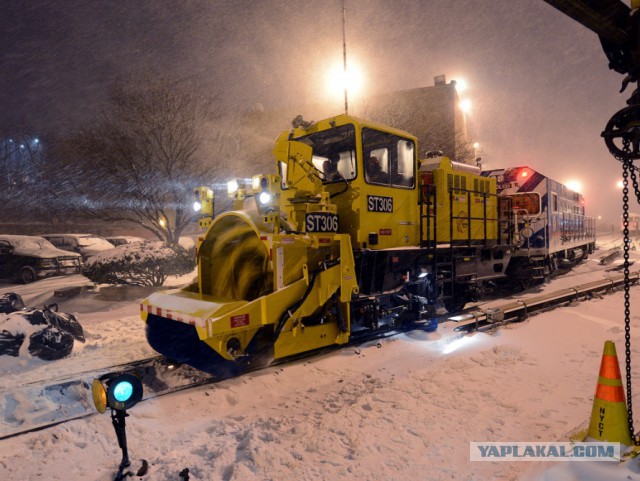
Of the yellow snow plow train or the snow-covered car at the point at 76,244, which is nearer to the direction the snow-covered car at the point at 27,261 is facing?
the yellow snow plow train

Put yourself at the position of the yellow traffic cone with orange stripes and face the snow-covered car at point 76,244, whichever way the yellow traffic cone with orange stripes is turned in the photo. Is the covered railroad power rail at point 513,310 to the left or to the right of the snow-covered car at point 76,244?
right

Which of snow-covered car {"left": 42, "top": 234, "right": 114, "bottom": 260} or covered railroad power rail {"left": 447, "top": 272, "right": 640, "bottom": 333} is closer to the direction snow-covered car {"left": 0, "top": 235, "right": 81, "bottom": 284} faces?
the covered railroad power rail

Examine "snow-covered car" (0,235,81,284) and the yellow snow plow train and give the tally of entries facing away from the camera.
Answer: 0

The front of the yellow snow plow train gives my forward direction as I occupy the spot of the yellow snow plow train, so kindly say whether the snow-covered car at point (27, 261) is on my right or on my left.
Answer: on my right

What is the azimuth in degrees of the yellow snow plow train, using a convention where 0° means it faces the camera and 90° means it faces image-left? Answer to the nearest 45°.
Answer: approximately 45°

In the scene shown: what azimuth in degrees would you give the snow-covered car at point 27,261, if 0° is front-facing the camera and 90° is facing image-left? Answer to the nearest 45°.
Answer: approximately 315°

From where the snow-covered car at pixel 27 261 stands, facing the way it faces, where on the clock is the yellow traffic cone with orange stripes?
The yellow traffic cone with orange stripes is roughly at 1 o'clock from the snow-covered car.

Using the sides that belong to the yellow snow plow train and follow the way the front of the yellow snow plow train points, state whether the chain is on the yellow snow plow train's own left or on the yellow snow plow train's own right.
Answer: on the yellow snow plow train's own left

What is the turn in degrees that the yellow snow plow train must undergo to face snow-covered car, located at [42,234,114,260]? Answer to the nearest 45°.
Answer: approximately 90° to its right

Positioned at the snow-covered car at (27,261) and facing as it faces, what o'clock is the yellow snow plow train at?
The yellow snow plow train is roughly at 1 o'clock from the snow-covered car.

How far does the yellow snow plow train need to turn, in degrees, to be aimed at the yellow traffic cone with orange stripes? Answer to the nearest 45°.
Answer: approximately 90° to its left
